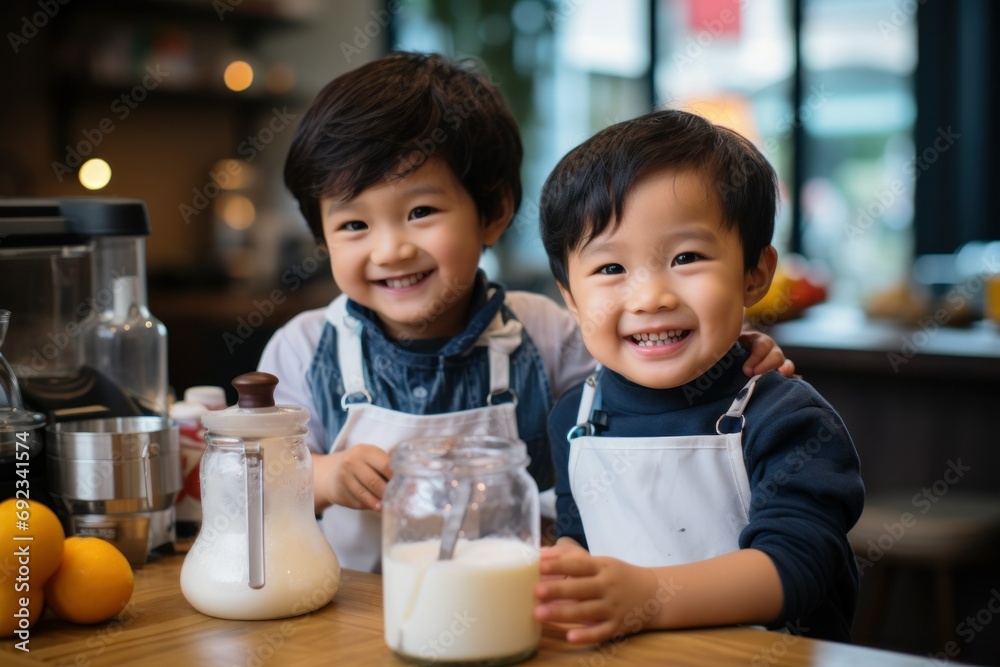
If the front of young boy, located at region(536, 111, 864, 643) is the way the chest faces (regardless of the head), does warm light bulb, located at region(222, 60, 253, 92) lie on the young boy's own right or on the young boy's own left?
on the young boy's own right

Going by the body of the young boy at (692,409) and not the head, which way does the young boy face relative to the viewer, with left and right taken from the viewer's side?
facing the viewer and to the left of the viewer

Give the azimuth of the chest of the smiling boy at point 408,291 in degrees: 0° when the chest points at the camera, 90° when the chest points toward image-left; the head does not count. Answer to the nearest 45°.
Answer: approximately 0°

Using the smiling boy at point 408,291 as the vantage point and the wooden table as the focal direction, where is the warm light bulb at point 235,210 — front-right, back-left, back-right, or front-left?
back-right

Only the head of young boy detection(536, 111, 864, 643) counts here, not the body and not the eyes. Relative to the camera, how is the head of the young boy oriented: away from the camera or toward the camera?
toward the camera

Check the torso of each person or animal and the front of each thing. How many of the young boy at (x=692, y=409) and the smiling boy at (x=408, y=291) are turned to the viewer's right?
0

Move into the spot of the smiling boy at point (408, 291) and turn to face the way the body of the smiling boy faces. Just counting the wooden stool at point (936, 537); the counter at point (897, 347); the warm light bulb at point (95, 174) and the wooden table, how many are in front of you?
1

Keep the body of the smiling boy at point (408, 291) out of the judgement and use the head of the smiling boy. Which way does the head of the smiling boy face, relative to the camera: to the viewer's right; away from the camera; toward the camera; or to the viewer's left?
toward the camera
